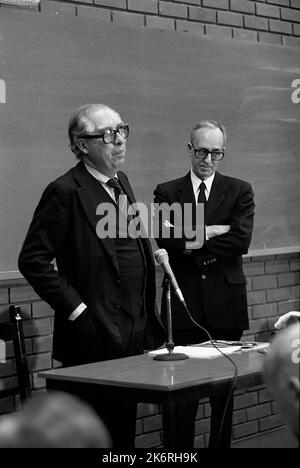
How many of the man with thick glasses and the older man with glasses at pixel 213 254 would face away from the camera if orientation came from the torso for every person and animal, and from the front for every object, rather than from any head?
0

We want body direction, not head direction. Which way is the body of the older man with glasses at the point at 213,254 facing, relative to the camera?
toward the camera

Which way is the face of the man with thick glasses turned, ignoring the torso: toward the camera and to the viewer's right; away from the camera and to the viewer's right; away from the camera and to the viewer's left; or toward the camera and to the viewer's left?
toward the camera and to the viewer's right

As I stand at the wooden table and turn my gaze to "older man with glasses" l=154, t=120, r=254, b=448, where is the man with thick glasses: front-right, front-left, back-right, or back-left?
front-left

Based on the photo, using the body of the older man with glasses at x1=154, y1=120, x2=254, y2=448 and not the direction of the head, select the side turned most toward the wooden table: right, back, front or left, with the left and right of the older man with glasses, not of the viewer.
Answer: front

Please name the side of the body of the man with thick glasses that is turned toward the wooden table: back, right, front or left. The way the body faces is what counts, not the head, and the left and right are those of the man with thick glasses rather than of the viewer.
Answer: front

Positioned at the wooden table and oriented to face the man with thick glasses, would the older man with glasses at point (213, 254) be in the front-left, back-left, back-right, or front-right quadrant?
front-right

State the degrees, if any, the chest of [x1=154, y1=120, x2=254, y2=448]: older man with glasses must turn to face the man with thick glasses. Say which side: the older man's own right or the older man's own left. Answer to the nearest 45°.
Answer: approximately 45° to the older man's own right

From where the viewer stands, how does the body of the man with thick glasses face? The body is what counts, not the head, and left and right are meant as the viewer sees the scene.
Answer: facing the viewer and to the right of the viewer

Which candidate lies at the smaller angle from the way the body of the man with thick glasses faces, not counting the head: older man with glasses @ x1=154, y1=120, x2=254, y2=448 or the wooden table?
the wooden table

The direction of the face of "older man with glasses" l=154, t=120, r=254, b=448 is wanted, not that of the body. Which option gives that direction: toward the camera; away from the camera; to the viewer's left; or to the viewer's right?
toward the camera

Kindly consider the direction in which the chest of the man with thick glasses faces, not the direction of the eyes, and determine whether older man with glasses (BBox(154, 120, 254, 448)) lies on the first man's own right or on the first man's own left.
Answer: on the first man's own left
